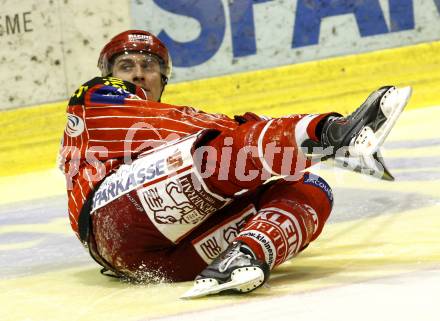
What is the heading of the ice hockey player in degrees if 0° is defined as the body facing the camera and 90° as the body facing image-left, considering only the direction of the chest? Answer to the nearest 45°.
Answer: approximately 270°
